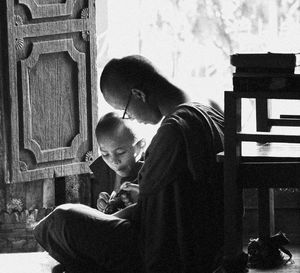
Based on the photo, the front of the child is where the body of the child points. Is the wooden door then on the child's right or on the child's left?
on the child's right

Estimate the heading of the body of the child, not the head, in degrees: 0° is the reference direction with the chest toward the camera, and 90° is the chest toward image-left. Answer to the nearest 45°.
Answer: approximately 45°

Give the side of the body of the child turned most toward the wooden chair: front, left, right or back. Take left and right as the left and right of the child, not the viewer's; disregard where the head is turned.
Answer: left
